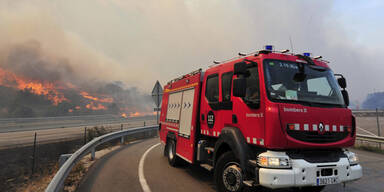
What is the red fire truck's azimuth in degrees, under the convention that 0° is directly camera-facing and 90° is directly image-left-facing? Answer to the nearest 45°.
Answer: approximately 315°
